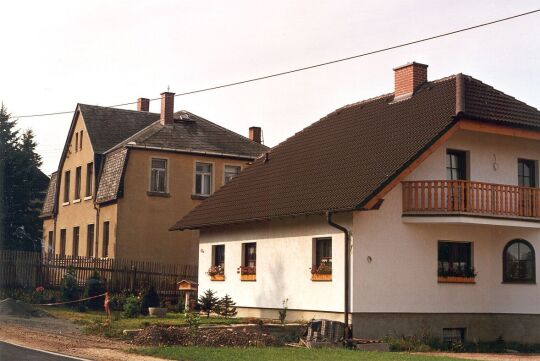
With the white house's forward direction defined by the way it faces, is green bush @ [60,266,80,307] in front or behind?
behind

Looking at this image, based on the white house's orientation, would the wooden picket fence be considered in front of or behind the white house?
behind

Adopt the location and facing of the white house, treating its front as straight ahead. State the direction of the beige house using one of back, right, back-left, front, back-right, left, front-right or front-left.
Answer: back

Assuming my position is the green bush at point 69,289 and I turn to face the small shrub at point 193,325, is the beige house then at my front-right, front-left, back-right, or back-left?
back-left

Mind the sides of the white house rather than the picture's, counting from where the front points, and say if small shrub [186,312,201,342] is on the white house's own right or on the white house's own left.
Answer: on the white house's own right

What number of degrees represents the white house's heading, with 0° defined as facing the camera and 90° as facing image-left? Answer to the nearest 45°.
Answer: approximately 315°
